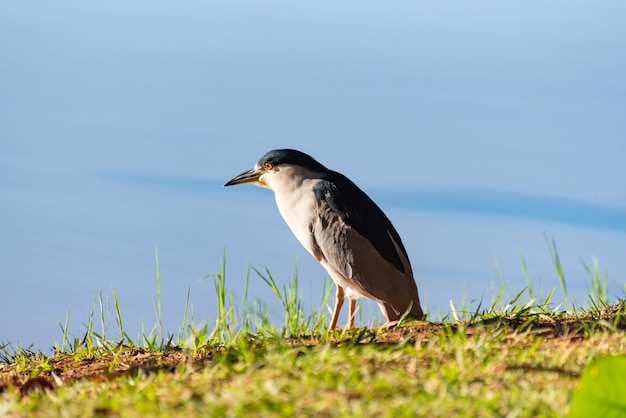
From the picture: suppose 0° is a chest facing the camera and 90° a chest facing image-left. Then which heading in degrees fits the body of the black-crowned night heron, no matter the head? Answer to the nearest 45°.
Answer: approximately 90°
